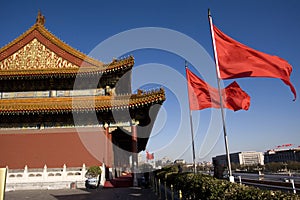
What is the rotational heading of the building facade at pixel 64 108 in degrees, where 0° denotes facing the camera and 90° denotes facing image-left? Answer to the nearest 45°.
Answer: approximately 270°

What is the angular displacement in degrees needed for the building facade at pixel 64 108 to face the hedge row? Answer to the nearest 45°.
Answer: approximately 90° to its right
